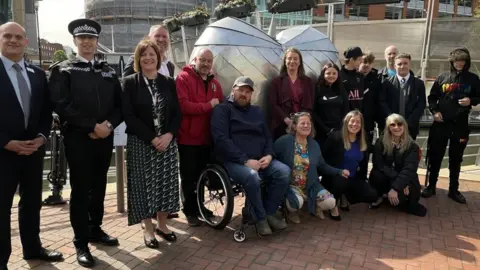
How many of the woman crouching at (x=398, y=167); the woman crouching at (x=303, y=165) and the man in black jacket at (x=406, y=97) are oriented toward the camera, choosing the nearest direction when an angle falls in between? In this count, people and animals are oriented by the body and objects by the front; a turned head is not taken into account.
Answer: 3

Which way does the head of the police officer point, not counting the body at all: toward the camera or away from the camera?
toward the camera

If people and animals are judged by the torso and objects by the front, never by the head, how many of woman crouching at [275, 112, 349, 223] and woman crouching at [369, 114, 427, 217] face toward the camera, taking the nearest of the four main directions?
2

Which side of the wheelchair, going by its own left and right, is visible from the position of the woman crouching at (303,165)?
left

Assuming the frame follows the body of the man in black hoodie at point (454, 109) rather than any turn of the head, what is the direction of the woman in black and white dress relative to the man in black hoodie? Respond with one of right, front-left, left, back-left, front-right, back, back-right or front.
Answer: front-right

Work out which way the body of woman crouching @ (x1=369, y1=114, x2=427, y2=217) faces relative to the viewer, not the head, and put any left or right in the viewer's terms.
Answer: facing the viewer

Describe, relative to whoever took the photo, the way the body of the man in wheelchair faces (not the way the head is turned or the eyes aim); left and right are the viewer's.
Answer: facing the viewer and to the right of the viewer

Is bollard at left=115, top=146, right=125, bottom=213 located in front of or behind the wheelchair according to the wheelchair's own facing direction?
behind

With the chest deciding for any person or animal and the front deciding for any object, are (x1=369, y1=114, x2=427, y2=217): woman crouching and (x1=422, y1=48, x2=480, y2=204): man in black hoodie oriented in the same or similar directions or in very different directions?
same or similar directions

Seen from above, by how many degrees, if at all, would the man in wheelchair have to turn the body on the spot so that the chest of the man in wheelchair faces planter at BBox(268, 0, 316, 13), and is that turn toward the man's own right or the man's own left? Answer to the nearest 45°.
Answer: approximately 135° to the man's own left

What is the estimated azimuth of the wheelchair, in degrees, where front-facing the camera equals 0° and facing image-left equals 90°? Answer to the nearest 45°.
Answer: approximately 315°

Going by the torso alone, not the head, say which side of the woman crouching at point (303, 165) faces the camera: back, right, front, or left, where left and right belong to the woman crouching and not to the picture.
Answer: front

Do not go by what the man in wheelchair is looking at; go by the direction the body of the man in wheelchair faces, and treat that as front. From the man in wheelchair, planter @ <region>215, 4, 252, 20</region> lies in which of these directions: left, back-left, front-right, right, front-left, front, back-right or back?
back-left

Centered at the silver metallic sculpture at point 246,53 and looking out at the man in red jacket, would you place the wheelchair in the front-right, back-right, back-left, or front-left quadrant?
front-left
